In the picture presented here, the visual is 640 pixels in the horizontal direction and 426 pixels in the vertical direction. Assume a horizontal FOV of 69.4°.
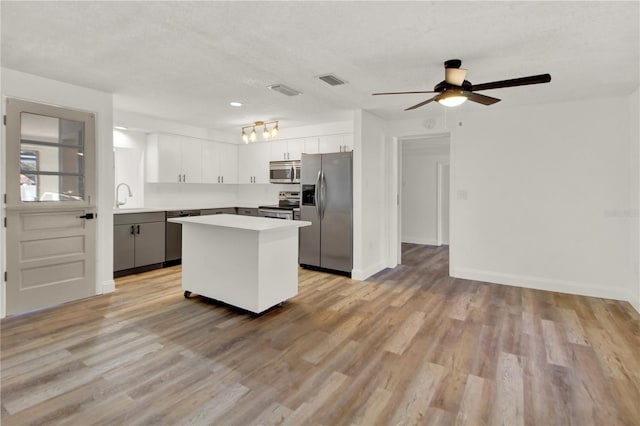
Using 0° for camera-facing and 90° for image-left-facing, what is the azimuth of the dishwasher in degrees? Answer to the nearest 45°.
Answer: approximately 315°

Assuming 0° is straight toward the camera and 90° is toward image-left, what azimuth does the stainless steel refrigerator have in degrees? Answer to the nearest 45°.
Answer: approximately 45°

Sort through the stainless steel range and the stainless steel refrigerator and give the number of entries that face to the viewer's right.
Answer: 0

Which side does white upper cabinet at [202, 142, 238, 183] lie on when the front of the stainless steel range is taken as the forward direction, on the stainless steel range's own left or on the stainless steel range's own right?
on the stainless steel range's own right

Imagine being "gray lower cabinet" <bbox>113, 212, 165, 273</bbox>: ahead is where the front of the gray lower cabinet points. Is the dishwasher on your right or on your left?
on your left

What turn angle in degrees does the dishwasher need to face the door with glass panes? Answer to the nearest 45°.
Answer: approximately 90° to its right

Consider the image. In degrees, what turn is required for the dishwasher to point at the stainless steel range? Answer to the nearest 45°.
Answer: approximately 45° to its left

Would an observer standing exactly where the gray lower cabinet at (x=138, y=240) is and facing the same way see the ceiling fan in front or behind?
in front

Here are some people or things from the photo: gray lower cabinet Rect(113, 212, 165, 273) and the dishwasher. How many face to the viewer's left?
0

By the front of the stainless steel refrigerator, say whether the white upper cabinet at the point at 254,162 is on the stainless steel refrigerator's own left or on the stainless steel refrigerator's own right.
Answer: on the stainless steel refrigerator's own right

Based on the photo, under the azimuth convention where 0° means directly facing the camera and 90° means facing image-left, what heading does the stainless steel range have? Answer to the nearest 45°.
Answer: approximately 45°
